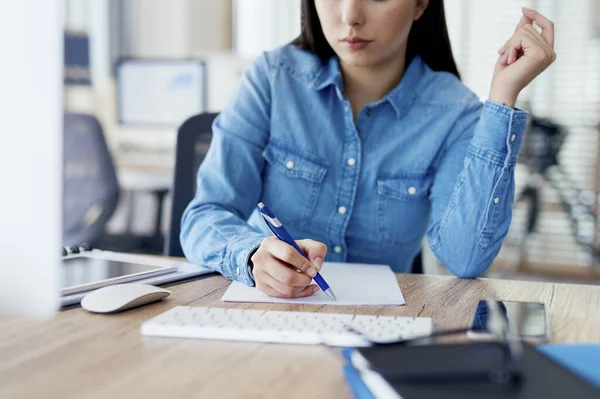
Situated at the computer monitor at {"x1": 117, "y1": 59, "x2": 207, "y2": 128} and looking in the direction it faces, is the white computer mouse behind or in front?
in front

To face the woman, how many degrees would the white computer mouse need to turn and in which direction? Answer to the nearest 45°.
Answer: approximately 180°

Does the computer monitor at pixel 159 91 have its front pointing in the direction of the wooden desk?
yes

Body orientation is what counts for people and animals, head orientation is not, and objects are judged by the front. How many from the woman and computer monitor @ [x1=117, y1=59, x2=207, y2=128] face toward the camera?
2

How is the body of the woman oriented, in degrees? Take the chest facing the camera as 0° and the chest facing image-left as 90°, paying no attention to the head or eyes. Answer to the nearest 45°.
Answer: approximately 0°

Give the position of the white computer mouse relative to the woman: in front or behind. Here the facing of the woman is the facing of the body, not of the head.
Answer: in front

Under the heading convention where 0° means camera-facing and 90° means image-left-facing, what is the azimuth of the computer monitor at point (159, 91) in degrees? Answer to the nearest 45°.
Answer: approximately 0°

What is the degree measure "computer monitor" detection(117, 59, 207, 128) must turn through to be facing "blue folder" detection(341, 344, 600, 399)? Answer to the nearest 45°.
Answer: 0° — it already faces it
